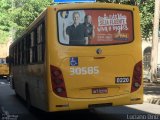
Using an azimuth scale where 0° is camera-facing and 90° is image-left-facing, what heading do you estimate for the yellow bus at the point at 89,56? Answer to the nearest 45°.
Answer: approximately 180°
